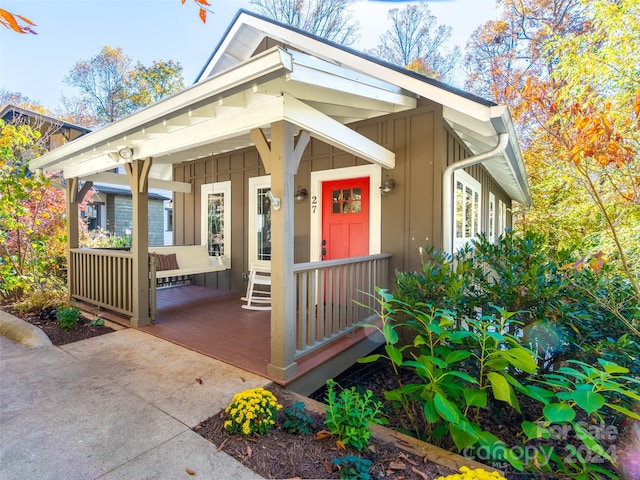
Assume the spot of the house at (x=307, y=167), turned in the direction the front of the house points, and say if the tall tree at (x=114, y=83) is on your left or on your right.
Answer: on your right

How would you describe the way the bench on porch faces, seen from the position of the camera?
facing the viewer and to the right of the viewer

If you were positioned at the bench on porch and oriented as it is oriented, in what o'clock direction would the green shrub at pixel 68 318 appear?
The green shrub is roughly at 3 o'clock from the bench on porch.

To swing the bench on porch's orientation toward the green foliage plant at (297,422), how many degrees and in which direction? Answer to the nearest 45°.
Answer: approximately 45° to its right

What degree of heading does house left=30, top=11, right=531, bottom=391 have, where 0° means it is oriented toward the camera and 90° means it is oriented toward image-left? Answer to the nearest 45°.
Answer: approximately 45°

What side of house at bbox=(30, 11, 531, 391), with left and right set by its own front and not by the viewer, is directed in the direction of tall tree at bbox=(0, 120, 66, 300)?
right

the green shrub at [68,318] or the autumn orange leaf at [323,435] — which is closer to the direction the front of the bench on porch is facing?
the autumn orange leaf

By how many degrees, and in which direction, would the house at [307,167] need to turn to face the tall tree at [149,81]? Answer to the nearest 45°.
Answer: approximately 90° to its right

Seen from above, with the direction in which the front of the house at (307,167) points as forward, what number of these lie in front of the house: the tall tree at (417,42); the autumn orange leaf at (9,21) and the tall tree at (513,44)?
1

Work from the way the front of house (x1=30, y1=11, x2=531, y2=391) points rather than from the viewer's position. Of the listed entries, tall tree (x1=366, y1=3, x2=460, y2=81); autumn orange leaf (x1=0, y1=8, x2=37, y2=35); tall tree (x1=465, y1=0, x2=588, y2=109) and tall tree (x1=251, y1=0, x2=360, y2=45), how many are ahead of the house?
1

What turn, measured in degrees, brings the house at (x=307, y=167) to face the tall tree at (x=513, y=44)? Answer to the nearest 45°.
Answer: approximately 180°

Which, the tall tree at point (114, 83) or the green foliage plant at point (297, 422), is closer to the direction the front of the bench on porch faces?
the green foliage plant

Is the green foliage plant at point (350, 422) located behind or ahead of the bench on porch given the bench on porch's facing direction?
ahead

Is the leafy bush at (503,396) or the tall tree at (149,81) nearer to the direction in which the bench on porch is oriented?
the leafy bush

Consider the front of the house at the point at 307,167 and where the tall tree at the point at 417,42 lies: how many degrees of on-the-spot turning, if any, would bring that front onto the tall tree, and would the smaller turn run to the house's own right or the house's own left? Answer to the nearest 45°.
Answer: approximately 180°

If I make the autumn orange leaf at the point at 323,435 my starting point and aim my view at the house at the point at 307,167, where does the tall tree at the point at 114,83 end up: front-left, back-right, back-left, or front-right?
front-left

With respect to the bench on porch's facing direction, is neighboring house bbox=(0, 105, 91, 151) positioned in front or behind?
behind
